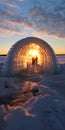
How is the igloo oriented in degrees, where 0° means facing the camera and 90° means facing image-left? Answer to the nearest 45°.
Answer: approximately 0°
